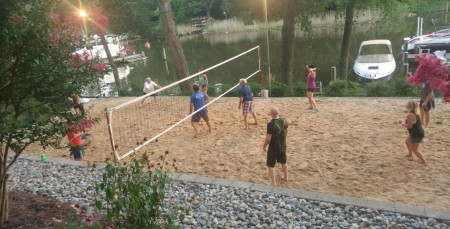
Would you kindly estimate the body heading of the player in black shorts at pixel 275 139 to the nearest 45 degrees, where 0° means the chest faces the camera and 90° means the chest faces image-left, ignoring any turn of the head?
approximately 135°

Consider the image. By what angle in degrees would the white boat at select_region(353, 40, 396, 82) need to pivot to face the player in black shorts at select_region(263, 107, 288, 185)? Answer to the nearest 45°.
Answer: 0° — it already faces them

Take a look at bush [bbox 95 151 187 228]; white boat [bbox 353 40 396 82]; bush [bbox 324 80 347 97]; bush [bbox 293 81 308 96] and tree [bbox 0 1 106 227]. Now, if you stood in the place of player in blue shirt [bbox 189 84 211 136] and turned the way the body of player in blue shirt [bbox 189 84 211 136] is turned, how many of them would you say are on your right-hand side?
3

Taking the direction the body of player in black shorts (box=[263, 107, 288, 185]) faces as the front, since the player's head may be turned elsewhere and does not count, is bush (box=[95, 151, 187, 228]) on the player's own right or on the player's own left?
on the player's own left

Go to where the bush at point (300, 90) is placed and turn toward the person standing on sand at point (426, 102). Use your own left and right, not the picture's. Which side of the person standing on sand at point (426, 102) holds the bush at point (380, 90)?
left

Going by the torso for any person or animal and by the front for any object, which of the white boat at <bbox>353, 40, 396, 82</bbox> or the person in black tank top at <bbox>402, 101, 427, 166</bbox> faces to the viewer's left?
the person in black tank top

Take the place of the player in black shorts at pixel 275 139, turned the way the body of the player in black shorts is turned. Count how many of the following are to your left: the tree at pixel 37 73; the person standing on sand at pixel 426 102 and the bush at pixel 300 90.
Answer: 1

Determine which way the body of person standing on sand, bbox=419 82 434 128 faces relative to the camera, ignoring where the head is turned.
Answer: to the viewer's left

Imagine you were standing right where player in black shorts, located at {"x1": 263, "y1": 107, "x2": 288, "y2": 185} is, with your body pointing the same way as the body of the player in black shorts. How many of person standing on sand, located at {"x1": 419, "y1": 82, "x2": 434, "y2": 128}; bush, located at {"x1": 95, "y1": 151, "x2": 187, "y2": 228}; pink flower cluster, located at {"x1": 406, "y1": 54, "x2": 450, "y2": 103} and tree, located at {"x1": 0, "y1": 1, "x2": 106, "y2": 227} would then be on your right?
2
